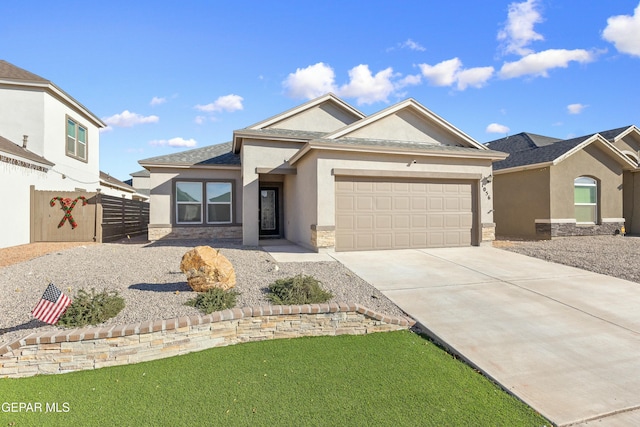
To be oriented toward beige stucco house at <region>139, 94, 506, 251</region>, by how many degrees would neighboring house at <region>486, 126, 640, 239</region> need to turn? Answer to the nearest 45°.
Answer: approximately 90° to its right

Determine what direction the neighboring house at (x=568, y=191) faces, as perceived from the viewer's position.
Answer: facing the viewer and to the right of the viewer

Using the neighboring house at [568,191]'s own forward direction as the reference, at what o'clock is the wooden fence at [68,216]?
The wooden fence is roughly at 3 o'clock from the neighboring house.

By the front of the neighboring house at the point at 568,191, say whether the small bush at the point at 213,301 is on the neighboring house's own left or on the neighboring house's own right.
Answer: on the neighboring house's own right

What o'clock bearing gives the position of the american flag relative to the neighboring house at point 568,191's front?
The american flag is roughly at 2 o'clock from the neighboring house.

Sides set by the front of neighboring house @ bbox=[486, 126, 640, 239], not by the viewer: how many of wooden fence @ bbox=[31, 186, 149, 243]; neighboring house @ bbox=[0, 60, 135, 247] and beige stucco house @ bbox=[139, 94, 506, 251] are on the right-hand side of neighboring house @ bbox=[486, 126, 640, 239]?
3

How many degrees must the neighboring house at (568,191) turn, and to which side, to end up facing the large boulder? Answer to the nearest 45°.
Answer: approximately 45° to its right

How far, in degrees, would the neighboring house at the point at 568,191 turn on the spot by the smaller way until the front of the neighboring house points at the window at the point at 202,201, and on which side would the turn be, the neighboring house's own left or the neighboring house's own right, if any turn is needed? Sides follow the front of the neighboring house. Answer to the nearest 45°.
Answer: approximately 90° to the neighboring house's own right

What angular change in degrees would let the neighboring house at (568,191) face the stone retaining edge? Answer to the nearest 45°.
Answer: approximately 45° to its right

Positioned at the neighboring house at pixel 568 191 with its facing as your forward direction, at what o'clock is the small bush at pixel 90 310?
The small bush is roughly at 2 o'clock from the neighboring house.
